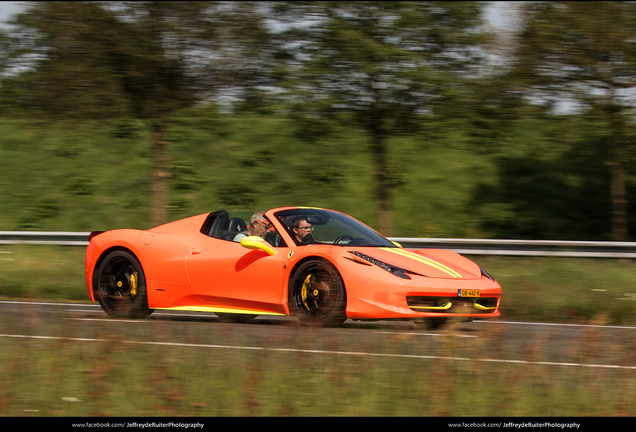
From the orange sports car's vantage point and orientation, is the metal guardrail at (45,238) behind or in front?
behind

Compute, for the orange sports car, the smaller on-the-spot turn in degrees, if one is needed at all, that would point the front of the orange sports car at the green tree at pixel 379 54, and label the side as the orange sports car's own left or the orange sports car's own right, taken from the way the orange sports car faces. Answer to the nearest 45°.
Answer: approximately 135° to the orange sports car's own left

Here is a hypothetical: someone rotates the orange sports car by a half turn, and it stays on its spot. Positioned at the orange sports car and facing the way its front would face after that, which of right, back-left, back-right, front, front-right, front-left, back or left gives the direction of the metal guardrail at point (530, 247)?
right

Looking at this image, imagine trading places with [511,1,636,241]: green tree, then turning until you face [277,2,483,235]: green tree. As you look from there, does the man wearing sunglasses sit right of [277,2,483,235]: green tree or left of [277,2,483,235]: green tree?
left

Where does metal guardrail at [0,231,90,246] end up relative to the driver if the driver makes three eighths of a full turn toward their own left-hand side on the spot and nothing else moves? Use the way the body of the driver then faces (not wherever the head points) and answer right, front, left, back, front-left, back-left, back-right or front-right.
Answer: front-left

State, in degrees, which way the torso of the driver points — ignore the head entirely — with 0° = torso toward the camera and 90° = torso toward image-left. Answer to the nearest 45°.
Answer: approximately 315°

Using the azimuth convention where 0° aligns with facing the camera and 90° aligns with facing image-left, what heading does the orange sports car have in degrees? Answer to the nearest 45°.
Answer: approximately 315°

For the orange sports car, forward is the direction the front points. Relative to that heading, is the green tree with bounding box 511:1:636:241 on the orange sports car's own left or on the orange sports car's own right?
on the orange sports car's own left

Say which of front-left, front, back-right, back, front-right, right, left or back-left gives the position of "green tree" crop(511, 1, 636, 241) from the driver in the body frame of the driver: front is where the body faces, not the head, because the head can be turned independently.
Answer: left

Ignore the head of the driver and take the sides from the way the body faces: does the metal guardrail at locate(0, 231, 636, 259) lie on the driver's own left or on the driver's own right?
on the driver's own left
